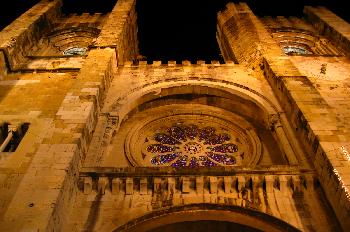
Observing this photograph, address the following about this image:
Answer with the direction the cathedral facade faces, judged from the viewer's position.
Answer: facing the viewer
